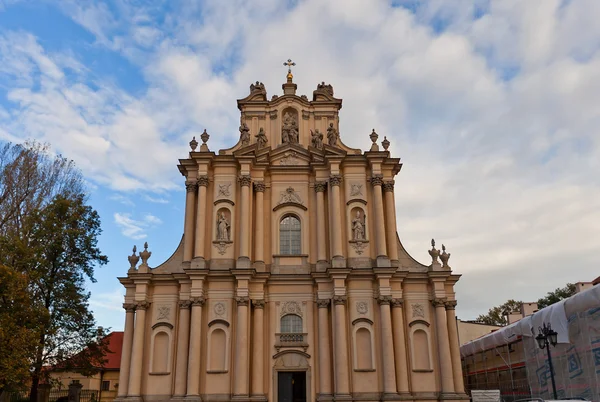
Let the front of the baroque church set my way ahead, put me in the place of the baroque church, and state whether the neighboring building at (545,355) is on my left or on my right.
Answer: on my left

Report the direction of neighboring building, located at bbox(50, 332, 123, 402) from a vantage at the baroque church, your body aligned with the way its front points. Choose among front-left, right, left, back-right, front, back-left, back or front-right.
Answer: back-right

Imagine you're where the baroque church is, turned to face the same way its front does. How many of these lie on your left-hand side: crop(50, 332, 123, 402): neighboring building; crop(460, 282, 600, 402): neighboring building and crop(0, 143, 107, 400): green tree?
1

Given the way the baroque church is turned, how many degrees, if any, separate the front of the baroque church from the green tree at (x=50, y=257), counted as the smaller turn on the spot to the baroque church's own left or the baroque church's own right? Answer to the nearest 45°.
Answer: approximately 90° to the baroque church's own right

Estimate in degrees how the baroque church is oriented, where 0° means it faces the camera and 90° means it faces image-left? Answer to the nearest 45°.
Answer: approximately 0°
